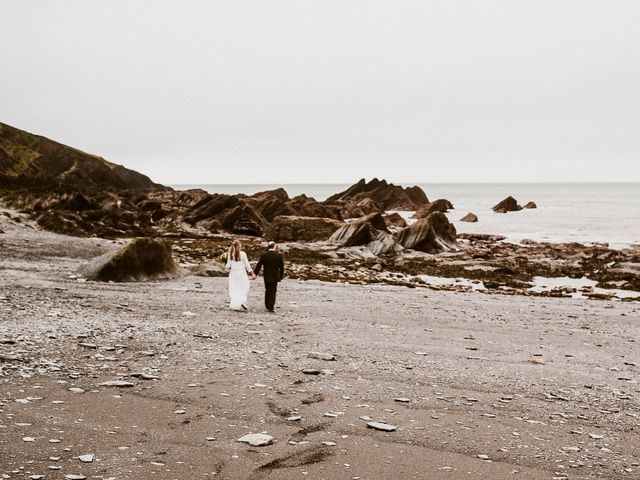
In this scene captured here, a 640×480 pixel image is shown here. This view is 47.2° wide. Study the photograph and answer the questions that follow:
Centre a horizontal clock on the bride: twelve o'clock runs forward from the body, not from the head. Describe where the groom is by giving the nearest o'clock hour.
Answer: The groom is roughly at 3 o'clock from the bride.

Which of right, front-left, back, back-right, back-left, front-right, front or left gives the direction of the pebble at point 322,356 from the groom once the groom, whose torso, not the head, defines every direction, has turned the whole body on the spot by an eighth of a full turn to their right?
back-right

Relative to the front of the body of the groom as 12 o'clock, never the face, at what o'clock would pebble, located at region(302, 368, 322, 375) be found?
The pebble is roughly at 6 o'clock from the groom.

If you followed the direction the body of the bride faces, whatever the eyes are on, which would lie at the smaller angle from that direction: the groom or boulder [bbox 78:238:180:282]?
the boulder

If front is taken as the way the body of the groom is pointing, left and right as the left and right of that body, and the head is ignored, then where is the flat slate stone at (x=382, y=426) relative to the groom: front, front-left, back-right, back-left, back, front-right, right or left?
back

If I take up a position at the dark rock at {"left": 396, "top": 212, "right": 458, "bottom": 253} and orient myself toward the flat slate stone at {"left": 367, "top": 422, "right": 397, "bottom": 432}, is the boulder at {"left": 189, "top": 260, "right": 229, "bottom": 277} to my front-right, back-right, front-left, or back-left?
front-right

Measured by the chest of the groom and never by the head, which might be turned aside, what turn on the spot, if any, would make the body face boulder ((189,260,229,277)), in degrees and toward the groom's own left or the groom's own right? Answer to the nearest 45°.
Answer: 0° — they already face it

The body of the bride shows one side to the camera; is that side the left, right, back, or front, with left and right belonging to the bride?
back

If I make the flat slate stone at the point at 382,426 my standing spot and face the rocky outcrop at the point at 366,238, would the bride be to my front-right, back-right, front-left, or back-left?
front-left

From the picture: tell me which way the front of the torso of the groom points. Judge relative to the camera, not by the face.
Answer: away from the camera

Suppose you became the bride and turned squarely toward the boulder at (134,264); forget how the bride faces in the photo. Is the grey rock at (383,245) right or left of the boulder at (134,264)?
right

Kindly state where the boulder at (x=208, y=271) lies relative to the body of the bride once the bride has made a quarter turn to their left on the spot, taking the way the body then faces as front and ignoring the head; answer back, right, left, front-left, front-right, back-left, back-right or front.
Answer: right

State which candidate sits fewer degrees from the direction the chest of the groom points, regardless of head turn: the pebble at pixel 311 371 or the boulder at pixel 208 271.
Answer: the boulder

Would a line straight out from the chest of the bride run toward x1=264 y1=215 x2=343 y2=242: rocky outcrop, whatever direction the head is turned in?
yes

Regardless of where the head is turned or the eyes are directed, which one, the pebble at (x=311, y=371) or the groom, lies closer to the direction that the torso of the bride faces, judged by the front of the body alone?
the groom

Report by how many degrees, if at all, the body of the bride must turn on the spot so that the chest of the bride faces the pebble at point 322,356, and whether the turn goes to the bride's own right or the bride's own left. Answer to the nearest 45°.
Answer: approximately 180°

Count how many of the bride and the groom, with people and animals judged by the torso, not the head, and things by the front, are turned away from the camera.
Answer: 2
